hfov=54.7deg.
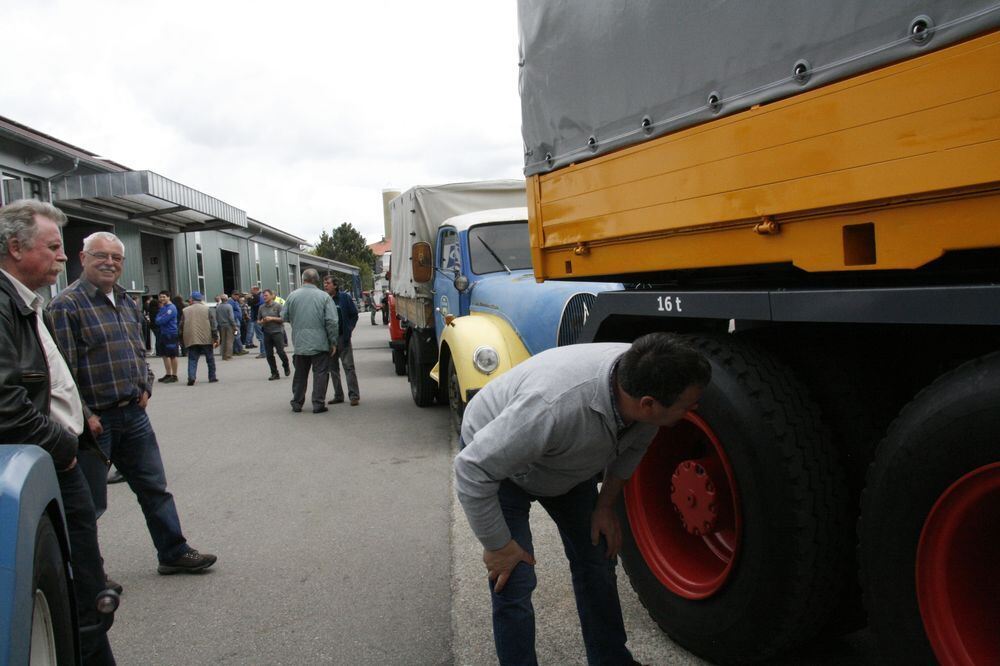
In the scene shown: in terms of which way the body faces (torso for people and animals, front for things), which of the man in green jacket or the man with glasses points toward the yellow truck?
the man with glasses

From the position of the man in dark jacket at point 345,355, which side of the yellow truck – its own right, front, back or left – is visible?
back

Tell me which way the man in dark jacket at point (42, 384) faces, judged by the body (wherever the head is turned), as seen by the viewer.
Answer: to the viewer's right

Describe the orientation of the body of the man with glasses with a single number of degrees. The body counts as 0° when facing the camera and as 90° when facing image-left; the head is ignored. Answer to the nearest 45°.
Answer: approximately 315°

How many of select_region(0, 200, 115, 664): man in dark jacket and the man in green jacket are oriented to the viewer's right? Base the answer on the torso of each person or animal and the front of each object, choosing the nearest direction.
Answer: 1

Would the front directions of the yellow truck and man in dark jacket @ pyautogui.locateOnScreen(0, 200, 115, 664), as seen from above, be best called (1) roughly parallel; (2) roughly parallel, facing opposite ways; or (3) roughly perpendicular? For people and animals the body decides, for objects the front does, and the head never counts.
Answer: roughly perpendicular

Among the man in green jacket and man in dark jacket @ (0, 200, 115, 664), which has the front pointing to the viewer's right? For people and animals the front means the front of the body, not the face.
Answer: the man in dark jacket

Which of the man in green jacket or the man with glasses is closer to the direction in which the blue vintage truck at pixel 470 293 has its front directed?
the man with glasses

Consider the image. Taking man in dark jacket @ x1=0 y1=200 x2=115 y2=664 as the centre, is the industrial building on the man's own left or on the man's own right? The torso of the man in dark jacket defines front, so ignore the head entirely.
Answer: on the man's own left

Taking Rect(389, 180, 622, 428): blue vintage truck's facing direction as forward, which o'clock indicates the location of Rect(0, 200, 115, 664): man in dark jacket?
The man in dark jacket is roughly at 2 o'clock from the blue vintage truck.

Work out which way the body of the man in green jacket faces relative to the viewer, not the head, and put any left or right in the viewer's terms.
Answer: facing away from the viewer

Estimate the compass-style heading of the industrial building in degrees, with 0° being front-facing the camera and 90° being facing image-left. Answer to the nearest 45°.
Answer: approximately 315°

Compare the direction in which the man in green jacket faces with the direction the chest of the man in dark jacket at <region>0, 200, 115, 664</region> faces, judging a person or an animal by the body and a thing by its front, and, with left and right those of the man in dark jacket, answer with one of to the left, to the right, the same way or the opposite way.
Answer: to the left

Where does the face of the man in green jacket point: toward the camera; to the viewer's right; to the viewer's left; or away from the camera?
away from the camera
